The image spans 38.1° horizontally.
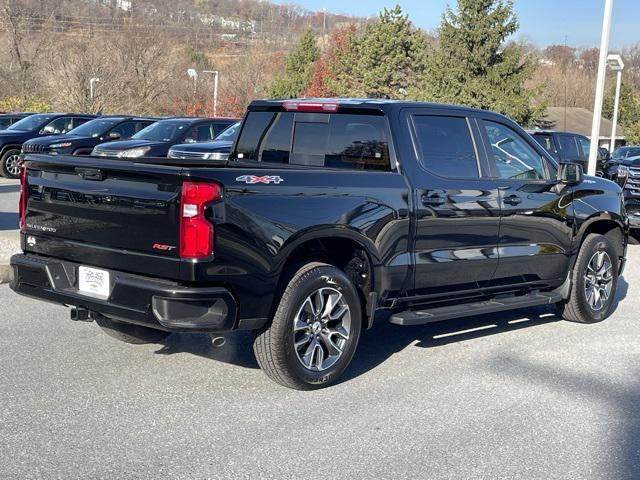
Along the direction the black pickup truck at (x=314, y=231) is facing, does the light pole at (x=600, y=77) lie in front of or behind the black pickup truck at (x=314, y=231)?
in front

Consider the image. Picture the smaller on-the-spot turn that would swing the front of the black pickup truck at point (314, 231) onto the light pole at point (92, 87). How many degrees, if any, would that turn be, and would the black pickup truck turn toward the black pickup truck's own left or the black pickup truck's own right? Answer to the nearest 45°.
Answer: approximately 45° to the black pickup truck's own left

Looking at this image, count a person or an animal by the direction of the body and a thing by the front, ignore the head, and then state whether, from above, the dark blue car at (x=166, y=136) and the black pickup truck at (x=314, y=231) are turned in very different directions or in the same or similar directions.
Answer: very different directions

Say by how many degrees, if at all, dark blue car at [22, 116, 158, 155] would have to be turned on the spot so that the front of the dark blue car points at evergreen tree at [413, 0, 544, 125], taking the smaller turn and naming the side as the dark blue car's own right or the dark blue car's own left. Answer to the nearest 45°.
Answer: approximately 180°

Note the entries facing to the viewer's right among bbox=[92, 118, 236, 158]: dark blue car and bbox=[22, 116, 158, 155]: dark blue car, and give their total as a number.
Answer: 0

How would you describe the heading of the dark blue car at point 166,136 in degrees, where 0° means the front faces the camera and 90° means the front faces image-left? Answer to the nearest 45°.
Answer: approximately 45°

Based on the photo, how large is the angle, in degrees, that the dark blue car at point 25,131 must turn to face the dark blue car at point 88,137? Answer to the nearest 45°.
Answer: approximately 90° to its left

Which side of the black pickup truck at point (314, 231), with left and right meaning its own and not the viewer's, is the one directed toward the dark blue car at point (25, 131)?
left

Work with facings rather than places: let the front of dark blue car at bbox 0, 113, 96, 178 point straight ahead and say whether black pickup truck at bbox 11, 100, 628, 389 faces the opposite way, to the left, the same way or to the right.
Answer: the opposite way

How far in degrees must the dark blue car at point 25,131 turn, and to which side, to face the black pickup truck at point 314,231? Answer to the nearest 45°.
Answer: approximately 45° to its left

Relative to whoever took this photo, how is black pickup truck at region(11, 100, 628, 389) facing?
facing away from the viewer and to the right of the viewer

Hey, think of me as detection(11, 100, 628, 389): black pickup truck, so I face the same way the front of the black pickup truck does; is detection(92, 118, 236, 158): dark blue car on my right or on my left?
on my left

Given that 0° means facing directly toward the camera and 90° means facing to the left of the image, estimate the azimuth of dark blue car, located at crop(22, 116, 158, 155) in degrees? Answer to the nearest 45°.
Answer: approximately 45°
